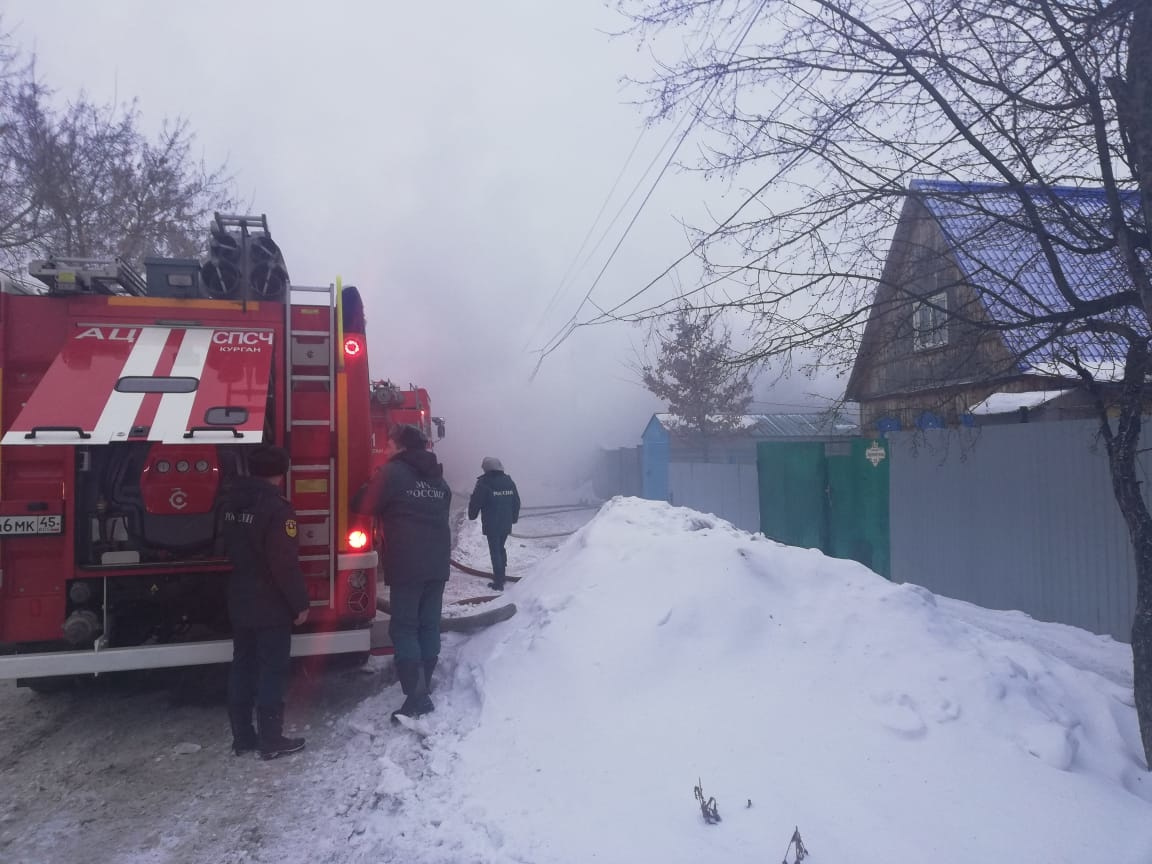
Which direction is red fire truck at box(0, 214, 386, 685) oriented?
away from the camera

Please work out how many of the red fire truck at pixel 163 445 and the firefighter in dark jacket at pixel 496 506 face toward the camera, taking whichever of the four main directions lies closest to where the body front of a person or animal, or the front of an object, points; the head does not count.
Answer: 0

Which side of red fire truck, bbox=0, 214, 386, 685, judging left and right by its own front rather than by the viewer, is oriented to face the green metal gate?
right

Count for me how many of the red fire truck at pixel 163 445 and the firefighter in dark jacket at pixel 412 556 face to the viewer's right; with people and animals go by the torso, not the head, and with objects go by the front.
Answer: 0

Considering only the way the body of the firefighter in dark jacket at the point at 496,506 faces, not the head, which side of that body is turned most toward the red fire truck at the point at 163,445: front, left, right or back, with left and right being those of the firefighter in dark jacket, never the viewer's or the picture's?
left

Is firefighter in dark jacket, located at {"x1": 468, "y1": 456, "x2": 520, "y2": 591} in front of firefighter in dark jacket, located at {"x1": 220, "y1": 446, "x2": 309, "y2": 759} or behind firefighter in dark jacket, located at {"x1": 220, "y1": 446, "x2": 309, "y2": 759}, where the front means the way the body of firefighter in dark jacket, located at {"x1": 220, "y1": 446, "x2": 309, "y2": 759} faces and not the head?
in front

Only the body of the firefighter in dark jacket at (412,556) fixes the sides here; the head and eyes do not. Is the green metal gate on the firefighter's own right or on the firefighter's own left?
on the firefighter's own right

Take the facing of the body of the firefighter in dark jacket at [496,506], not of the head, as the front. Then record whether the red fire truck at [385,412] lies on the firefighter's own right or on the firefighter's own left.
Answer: on the firefighter's own left

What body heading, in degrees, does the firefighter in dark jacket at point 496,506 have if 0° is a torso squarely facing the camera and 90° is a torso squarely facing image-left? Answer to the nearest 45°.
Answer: approximately 135°
